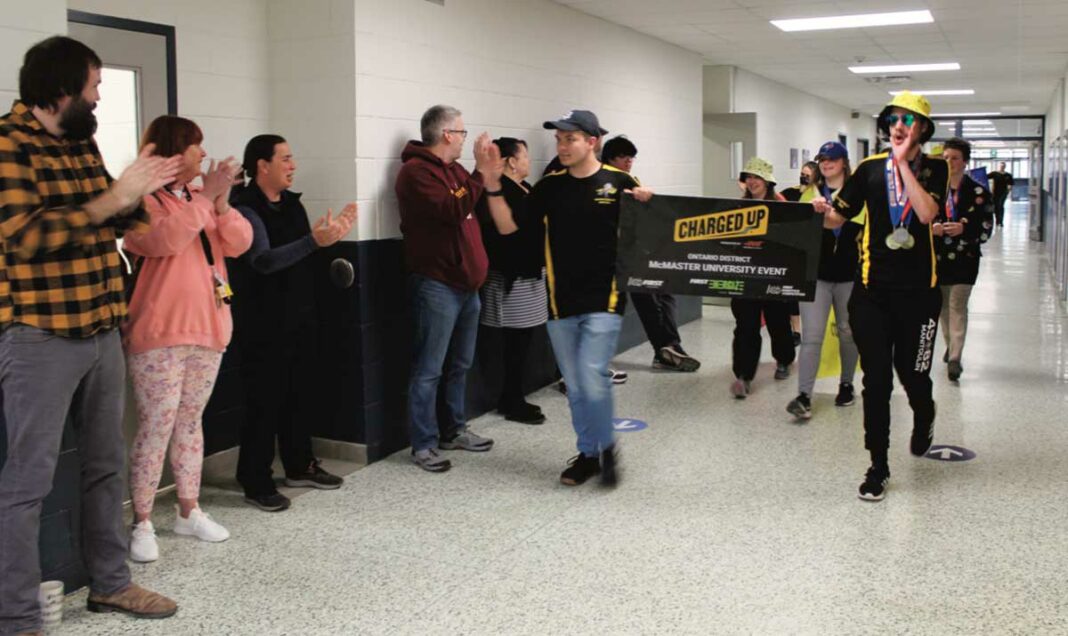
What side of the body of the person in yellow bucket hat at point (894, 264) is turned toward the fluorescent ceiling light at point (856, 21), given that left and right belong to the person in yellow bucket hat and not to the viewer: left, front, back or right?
back

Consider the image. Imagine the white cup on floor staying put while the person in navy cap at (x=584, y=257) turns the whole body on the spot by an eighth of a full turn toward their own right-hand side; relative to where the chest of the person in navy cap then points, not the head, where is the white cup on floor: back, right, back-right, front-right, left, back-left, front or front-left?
front

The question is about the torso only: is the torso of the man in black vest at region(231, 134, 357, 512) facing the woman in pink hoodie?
no

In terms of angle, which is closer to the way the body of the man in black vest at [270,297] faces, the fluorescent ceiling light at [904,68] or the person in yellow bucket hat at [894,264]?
the person in yellow bucket hat

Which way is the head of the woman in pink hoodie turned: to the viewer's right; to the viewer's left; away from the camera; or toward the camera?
to the viewer's right

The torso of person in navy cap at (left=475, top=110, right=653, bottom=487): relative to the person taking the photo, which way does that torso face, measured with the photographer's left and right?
facing the viewer

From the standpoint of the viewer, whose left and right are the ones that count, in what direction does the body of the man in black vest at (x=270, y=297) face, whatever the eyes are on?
facing the viewer and to the right of the viewer

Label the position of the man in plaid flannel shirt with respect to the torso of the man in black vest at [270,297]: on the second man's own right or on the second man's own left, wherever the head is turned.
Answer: on the second man's own right

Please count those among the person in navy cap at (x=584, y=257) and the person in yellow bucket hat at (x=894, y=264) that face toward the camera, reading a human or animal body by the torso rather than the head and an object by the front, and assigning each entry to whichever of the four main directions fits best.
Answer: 2

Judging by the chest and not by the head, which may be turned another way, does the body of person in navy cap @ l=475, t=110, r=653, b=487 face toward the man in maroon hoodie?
no

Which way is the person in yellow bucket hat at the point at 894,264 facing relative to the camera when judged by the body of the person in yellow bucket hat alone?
toward the camera

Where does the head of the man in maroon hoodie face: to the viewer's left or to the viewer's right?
to the viewer's right

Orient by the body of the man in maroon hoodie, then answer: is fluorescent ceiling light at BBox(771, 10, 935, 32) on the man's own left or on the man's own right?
on the man's own left
